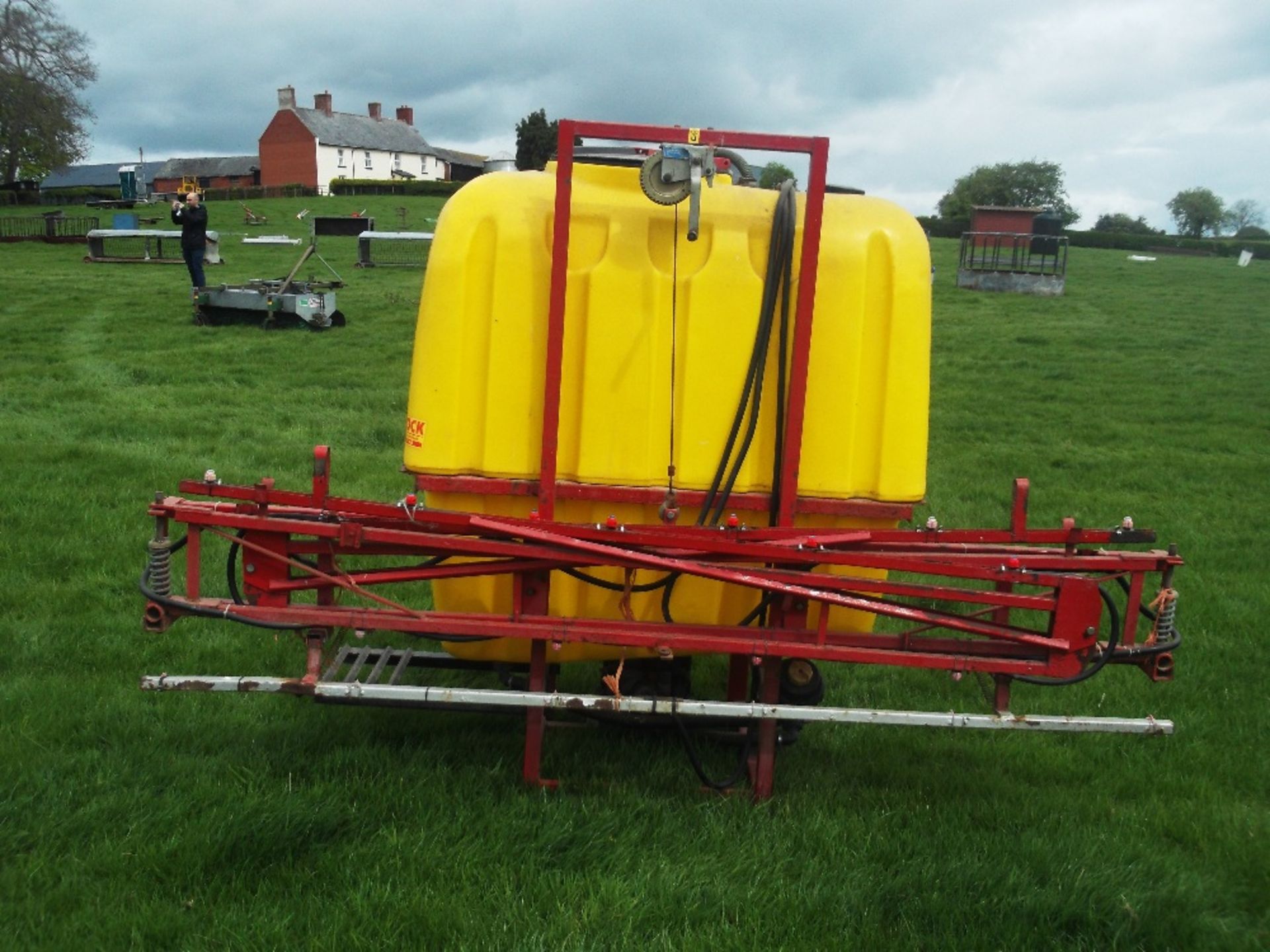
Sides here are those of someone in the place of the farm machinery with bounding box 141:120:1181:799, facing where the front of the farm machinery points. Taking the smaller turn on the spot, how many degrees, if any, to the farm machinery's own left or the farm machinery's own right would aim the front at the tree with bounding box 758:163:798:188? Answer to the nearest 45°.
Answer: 0° — it already faces it

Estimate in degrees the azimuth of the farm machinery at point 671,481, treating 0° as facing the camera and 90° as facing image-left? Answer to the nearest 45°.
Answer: approximately 180°
